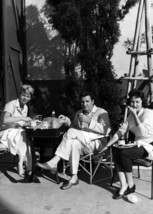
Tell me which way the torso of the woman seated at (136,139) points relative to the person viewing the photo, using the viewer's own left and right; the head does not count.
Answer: facing the viewer and to the left of the viewer

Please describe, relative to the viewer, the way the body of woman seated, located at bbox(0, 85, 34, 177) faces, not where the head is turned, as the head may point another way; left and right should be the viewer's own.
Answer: facing the viewer and to the right of the viewer

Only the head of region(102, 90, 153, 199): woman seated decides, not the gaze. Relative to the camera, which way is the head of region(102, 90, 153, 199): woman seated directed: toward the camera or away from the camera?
toward the camera

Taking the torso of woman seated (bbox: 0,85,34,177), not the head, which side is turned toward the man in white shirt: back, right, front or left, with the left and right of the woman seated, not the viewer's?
front

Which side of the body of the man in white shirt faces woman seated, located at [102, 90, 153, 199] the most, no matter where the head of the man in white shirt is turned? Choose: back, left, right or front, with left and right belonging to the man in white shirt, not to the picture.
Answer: left

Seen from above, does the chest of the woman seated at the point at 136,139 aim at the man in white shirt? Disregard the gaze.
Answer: no

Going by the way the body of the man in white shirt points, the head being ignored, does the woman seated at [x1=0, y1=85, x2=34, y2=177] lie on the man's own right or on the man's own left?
on the man's own right

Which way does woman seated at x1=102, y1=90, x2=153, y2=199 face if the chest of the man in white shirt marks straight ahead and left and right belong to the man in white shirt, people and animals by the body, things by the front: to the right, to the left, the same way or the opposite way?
the same way

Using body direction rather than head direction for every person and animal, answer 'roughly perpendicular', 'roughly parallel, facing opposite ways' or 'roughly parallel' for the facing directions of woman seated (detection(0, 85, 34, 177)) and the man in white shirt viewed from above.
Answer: roughly perpendicular
